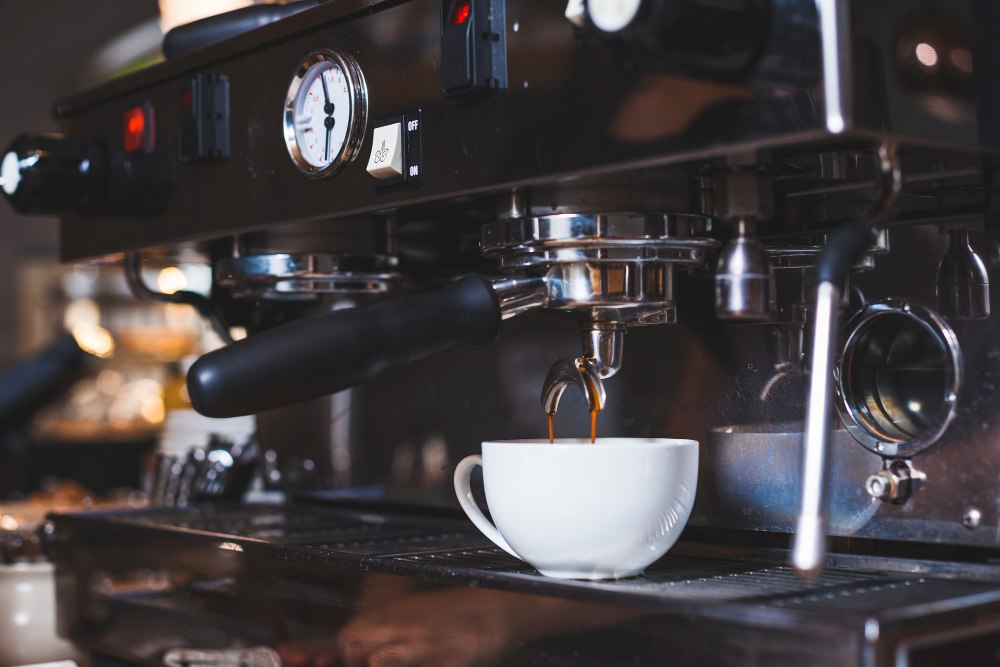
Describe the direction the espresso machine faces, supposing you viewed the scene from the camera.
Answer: facing the viewer and to the left of the viewer
